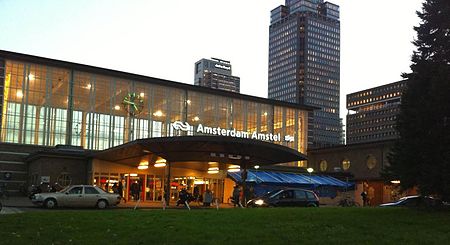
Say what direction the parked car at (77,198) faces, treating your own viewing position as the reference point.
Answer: facing to the left of the viewer

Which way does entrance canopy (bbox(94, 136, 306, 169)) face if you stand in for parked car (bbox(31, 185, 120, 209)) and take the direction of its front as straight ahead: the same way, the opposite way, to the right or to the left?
to the left

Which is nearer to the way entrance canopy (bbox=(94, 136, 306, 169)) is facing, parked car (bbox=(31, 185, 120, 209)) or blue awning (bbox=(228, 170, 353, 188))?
the parked car

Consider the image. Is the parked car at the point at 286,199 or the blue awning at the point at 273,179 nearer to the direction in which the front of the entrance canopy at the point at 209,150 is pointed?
the parked car

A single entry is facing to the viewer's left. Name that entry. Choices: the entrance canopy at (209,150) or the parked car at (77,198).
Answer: the parked car

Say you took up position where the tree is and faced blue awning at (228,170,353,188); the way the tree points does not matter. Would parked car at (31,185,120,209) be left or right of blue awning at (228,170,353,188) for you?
left

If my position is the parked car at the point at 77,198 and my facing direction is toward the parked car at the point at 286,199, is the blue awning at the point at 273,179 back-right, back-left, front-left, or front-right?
front-left

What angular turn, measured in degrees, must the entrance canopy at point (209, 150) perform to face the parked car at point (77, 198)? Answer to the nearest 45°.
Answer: approximately 45° to its right

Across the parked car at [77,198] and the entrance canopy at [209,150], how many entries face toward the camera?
1

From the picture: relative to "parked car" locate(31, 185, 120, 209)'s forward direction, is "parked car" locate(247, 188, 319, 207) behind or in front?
behind

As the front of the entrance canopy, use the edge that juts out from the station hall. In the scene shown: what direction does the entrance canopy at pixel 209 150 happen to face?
toward the camera

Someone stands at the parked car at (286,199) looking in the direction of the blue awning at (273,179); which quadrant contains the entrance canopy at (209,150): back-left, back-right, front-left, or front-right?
front-left

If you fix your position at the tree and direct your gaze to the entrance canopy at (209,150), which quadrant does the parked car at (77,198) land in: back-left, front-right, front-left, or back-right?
front-left

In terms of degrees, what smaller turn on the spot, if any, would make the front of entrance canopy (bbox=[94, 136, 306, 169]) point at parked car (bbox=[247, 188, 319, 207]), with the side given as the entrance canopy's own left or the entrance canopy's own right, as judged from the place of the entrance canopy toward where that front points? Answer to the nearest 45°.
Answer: approximately 45° to the entrance canopy's own left
